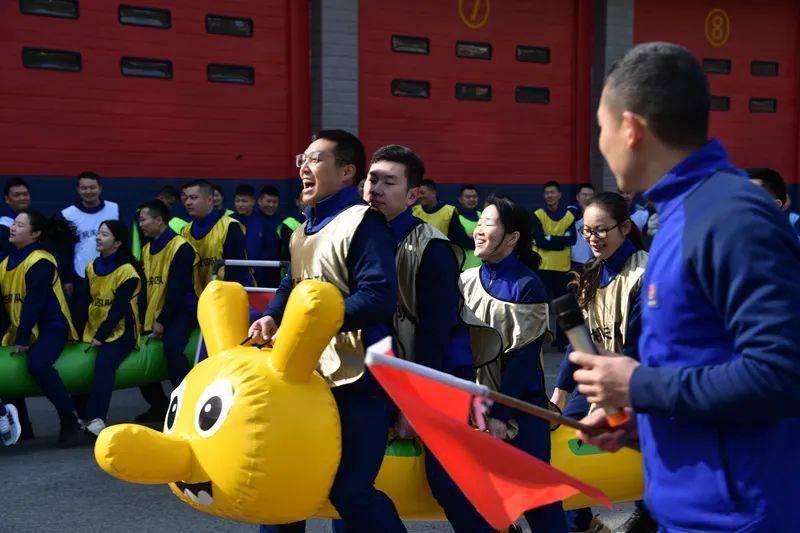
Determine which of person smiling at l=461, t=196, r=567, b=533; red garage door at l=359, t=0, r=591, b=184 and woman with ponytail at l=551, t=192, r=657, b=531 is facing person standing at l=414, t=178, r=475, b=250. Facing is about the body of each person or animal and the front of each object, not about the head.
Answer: the red garage door

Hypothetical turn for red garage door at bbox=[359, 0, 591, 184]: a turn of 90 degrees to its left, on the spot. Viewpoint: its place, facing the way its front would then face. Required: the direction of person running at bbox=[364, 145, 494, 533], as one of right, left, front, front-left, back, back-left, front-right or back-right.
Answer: right

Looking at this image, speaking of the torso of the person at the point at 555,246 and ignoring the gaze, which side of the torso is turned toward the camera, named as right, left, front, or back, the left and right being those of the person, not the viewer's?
front

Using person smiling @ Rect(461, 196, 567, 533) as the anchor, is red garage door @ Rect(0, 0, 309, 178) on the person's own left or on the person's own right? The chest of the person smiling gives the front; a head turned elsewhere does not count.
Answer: on the person's own right

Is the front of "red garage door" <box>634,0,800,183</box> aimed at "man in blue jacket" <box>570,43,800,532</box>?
yes

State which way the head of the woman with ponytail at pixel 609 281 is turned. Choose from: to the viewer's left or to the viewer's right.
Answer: to the viewer's left

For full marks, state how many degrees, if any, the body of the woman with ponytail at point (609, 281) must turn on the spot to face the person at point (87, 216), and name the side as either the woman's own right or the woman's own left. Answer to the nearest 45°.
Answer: approximately 90° to the woman's own right

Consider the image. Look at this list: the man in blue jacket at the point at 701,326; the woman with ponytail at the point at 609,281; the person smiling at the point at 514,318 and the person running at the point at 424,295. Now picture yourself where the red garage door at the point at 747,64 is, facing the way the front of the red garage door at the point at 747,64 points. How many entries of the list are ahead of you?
4

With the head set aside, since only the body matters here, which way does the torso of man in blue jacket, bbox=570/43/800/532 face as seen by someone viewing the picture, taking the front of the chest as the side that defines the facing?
to the viewer's left

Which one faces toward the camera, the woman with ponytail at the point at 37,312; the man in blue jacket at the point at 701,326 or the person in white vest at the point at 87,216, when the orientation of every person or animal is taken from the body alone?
the person in white vest

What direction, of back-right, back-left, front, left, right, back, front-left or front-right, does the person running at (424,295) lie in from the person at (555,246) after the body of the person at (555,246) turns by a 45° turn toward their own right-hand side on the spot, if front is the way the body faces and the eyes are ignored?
front-left

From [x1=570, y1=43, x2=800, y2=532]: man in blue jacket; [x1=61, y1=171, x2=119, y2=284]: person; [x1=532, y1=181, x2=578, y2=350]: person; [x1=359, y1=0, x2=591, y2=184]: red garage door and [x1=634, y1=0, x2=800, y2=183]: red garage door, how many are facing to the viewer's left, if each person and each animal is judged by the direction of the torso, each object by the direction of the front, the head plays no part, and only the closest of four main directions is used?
1
